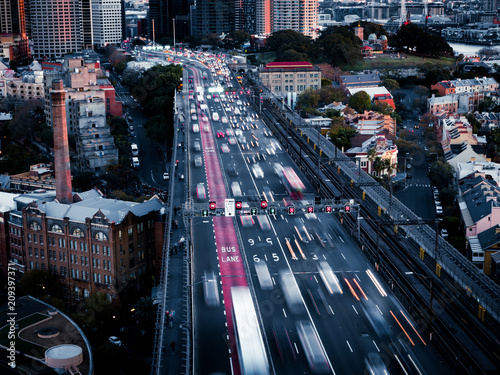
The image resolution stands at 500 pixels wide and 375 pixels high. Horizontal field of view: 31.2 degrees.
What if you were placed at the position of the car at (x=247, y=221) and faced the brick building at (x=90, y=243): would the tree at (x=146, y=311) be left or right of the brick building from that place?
left

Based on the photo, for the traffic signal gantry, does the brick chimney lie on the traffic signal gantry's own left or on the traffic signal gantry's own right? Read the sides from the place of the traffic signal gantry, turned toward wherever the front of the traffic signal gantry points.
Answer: on the traffic signal gantry's own right

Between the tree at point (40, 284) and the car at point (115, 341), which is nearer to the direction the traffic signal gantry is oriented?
the car

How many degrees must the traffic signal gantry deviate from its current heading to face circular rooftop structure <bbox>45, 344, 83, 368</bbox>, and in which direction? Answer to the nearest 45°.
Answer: approximately 45° to its right

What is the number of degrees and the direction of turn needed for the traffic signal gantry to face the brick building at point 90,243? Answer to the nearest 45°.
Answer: approximately 90° to its right

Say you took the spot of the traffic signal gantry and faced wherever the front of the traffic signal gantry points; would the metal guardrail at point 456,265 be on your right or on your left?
on your left

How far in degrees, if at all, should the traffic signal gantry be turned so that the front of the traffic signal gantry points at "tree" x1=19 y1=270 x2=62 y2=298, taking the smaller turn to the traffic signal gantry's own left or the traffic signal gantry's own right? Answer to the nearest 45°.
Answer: approximately 90° to the traffic signal gantry's own right

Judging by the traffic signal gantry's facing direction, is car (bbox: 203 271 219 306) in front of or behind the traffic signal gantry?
in front

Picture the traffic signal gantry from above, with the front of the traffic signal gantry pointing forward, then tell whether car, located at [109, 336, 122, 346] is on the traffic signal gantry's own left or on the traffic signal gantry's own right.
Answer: on the traffic signal gantry's own right

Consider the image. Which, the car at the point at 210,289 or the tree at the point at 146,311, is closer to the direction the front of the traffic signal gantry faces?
the car

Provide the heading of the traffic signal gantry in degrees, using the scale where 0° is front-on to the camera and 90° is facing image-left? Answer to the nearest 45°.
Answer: approximately 0°
